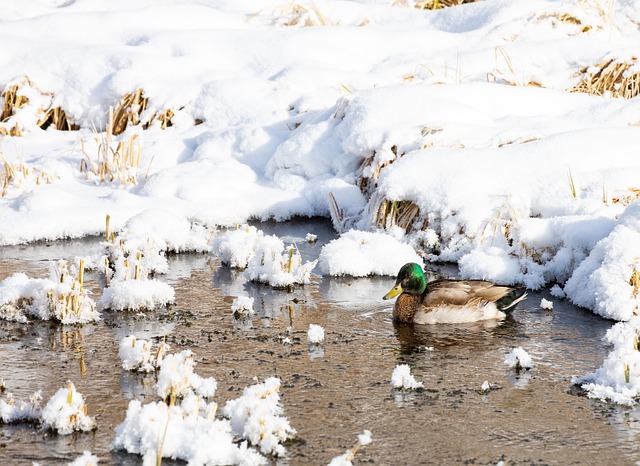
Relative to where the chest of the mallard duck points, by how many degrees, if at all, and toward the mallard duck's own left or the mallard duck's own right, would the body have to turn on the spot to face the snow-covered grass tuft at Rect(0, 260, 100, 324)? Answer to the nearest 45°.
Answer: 0° — it already faces it

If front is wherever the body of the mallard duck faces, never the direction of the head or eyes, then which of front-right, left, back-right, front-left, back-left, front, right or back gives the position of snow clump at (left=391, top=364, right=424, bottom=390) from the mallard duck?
left

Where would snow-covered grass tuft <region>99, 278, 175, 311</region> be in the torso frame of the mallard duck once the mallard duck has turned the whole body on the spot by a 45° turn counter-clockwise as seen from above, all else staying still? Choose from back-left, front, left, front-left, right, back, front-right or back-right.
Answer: front-right

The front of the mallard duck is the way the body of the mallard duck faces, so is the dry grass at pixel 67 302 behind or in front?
in front

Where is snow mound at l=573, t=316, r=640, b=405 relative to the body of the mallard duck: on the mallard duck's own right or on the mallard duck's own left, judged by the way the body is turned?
on the mallard duck's own left

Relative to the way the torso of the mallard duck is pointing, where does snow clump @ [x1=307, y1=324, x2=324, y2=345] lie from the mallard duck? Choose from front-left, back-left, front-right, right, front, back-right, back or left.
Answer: front-left

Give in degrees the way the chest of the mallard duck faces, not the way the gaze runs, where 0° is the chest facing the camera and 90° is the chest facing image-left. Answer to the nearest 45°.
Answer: approximately 90°

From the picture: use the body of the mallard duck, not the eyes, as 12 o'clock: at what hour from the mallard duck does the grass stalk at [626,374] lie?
The grass stalk is roughly at 8 o'clock from the mallard duck.

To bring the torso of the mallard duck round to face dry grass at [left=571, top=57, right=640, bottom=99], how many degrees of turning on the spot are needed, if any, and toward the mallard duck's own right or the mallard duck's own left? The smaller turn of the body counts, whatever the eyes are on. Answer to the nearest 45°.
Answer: approximately 90° to the mallard duck's own right

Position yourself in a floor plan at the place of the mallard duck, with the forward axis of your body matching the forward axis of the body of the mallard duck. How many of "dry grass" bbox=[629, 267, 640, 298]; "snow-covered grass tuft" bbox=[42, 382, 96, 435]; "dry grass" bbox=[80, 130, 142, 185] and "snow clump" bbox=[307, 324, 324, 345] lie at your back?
1

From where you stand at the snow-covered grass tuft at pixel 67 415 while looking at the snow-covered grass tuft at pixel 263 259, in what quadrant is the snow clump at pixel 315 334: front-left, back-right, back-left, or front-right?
front-right

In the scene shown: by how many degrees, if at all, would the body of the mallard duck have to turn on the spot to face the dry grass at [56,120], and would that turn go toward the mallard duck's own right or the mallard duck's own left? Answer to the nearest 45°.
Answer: approximately 45° to the mallard duck's own right

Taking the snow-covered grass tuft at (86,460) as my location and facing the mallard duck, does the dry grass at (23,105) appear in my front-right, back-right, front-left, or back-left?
front-left

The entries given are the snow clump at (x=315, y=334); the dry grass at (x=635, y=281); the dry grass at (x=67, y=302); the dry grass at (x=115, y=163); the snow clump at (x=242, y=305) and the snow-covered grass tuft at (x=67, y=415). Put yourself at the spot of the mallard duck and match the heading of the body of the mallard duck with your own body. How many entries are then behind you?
1

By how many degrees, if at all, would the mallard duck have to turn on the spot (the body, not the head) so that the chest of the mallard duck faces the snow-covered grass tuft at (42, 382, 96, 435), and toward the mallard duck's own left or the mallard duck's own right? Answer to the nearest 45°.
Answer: approximately 45° to the mallard duck's own left

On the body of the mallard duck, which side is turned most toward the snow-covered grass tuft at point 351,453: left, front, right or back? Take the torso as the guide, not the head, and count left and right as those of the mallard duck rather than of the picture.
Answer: left

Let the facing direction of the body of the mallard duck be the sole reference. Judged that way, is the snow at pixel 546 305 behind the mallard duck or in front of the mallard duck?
behind
